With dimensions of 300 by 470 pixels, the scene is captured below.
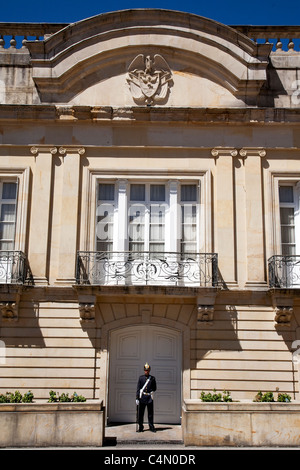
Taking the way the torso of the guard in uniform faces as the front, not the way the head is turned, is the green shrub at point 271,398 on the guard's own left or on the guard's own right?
on the guard's own left

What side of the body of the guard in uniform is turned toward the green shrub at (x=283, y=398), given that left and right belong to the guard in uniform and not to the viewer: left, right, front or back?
left

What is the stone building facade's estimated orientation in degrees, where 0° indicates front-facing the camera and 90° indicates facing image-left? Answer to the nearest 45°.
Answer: approximately 0°

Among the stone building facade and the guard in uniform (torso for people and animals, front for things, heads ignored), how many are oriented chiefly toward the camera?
2

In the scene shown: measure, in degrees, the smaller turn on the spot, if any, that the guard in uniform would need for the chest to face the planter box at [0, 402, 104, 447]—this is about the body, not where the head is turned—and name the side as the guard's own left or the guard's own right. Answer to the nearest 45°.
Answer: approximately 45° to the guard's own right

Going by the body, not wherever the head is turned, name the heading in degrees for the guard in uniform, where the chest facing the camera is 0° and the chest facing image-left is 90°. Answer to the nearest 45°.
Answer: approximately 0°
